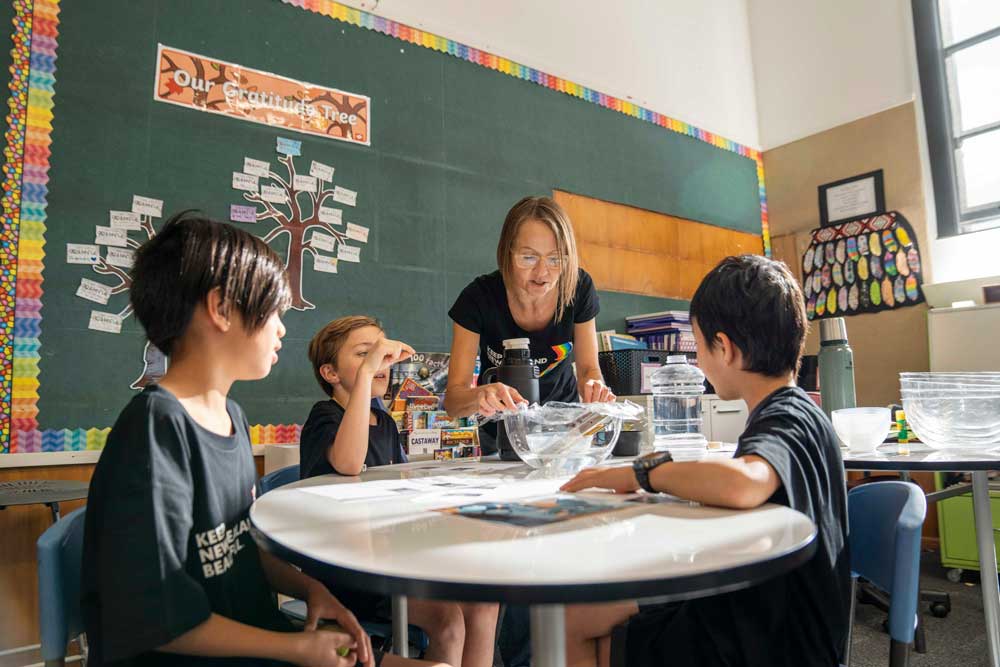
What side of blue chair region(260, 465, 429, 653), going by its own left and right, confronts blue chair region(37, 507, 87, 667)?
right

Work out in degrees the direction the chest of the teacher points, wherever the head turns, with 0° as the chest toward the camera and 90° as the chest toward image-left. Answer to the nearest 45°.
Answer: approximately 0°

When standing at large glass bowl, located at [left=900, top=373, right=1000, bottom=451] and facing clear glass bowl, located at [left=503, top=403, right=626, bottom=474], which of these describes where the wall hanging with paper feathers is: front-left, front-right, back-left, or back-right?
back-right

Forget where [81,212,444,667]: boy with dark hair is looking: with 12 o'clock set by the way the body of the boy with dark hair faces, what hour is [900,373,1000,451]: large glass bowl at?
The large glass bowl is roughly at 12 o'clock from the boy with dark hair.

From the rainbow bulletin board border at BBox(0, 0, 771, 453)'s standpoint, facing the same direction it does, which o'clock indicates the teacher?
The teacher is roughly at 11 o'clock from the rainbow bulletin board border.

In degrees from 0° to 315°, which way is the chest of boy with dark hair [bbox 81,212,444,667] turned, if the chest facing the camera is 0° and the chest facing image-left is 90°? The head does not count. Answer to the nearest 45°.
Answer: approximately 270°

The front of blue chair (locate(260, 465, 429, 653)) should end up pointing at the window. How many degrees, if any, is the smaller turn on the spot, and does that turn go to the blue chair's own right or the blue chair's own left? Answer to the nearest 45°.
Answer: approximately 45° to the blue chair's own left

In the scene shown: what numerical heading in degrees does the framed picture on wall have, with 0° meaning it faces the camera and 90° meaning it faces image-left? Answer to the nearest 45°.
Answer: approximately 45°

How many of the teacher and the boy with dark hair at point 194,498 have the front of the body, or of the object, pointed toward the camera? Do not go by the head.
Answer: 1
